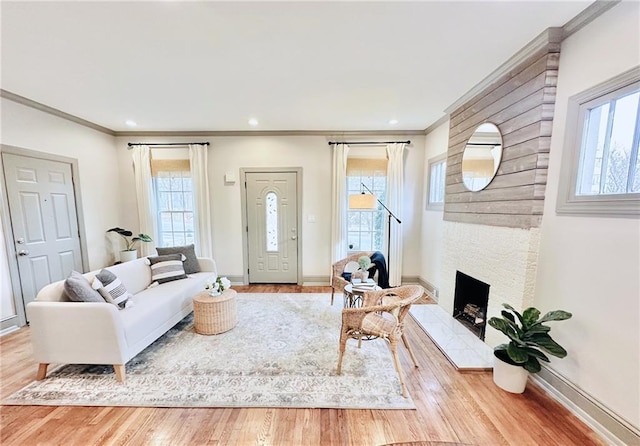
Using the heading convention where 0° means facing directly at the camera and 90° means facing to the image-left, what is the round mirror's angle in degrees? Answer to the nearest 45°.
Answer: approximately 45°

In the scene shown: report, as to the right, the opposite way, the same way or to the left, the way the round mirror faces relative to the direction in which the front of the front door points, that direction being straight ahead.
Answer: to the right

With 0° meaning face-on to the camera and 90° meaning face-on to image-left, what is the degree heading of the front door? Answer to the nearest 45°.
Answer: approximately 0°

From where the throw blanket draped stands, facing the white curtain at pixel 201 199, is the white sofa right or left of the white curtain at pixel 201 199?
left
